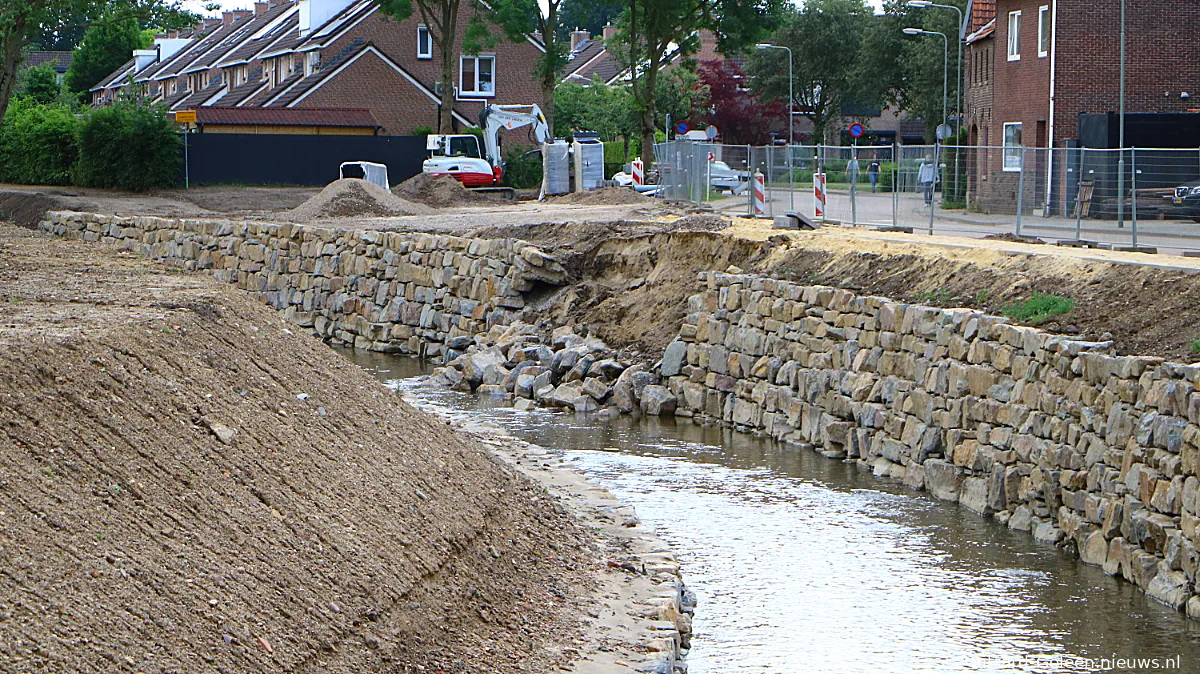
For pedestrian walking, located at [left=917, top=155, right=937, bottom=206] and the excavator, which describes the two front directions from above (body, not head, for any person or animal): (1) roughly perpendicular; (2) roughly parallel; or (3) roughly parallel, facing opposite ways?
roughly perpendicular

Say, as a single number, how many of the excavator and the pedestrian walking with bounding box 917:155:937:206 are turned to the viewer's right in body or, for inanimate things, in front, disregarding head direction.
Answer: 1

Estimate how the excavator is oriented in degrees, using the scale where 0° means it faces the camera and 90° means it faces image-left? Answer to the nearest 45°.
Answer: approximately 270°

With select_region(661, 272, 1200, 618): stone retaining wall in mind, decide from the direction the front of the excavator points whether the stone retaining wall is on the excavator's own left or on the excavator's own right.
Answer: on the excavator's own right

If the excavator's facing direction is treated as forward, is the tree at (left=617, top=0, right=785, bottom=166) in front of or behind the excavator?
in front
